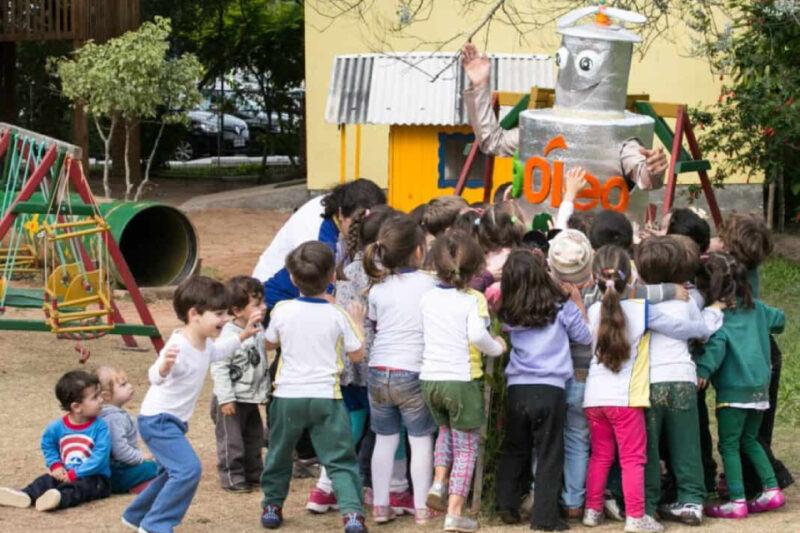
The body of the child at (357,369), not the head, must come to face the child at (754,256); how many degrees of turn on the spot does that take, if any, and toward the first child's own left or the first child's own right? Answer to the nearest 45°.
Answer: approximately 45° to the first child's own right

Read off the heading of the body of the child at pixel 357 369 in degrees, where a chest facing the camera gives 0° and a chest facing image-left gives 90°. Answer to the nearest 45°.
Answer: approximately 225°

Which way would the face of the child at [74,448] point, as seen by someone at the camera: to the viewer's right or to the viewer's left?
to the viewer's right

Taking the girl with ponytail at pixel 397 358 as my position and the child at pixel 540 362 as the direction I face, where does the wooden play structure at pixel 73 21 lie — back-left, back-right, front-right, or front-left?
back-left

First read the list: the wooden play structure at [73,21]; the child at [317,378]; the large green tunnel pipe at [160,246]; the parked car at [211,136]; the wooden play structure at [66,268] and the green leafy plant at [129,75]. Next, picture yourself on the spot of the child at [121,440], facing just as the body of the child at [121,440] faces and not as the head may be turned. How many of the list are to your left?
5

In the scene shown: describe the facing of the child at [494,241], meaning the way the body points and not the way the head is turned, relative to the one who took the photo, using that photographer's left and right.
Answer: facing away from the viewer

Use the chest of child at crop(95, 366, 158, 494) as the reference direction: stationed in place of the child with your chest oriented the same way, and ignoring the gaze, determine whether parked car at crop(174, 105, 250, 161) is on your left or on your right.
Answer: on your left

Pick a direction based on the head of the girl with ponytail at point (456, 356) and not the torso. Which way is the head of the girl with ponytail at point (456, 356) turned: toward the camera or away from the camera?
away from the camera

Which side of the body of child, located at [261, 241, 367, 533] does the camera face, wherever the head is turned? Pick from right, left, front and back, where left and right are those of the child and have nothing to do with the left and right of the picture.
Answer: back

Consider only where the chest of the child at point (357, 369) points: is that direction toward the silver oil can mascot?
yes

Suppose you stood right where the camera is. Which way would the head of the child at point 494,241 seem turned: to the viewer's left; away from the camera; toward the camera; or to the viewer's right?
away from the camera
